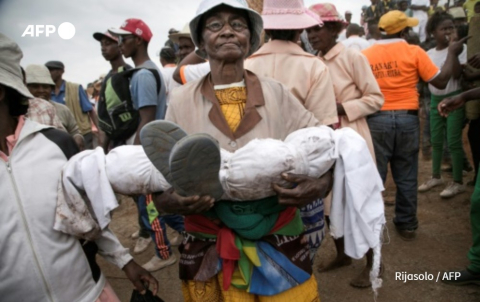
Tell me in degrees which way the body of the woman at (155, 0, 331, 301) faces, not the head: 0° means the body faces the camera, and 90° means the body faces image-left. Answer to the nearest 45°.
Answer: approximately 0°

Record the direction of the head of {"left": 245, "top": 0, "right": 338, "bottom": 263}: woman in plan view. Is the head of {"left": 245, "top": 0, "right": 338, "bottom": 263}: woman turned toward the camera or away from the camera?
away from the camera

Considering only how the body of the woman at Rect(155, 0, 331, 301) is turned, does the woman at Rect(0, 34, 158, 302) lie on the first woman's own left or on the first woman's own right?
on the first woman's own right

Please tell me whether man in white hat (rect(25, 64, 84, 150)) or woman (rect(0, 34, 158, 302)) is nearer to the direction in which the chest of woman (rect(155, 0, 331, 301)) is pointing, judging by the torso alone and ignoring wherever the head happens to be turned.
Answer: the woman

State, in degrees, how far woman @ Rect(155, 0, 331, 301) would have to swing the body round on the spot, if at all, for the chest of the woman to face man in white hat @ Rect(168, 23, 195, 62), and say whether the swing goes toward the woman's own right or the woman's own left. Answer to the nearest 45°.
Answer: approximately 180°

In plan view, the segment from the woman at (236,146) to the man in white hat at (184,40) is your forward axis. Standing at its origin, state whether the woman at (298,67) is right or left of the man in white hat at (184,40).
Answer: right

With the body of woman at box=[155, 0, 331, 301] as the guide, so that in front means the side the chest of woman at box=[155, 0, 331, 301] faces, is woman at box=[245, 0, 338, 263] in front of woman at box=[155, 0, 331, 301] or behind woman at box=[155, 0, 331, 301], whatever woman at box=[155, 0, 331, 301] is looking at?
behind

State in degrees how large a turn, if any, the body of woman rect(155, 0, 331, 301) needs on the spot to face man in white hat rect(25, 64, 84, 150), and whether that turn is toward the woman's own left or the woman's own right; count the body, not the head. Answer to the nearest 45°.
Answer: approximately 135° to the woman's own right

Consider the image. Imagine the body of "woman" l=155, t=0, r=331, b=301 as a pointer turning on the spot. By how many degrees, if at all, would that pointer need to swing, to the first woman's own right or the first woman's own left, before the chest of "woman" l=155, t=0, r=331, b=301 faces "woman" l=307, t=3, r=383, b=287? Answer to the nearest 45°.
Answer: approximately 135° to the first woman's own left
